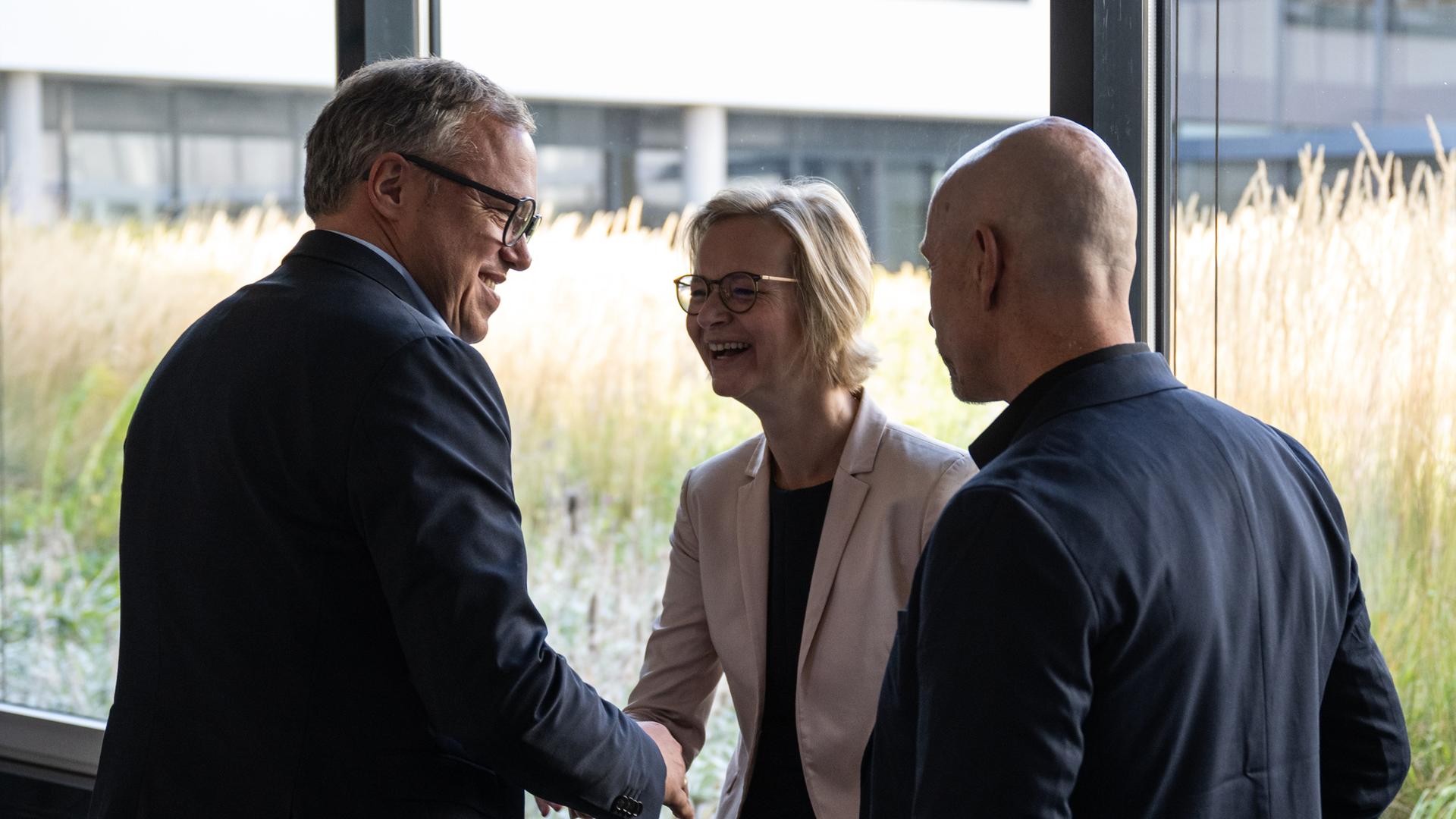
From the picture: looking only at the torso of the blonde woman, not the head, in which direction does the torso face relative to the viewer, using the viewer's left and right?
facing the viewer and to the left of the viewer

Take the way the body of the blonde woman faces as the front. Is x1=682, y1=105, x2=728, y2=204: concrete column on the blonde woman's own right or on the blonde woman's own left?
on the blonde woman's own right

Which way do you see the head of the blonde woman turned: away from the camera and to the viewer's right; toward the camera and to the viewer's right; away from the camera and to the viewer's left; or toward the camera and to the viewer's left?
toward the camera and to the viewer's left

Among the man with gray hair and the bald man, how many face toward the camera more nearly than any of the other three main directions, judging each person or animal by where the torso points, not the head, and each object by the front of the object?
0

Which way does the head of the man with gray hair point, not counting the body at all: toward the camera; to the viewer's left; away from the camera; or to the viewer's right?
to the viewer's right

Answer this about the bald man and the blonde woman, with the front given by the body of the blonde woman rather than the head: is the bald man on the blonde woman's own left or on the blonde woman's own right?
on the blonde woman's own left

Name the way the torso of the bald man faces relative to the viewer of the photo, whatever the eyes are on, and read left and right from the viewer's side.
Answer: facing away from the viewer and to the left of the viewer

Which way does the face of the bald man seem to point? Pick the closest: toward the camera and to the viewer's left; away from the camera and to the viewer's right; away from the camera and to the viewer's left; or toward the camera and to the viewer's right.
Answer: away from the camera and to the viewer's left

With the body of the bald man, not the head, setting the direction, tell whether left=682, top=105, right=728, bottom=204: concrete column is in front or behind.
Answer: in front

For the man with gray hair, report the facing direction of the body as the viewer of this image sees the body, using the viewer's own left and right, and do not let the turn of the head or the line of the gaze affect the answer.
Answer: facing away from the viewer and to the right of the viewer

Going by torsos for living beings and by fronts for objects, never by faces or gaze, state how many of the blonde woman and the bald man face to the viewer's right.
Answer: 0

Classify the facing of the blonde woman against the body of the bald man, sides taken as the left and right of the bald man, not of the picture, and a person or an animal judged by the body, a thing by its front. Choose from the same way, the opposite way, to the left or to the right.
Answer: to the left

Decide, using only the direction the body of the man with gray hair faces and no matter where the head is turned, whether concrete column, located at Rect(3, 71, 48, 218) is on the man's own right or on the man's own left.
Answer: on the man's own left
